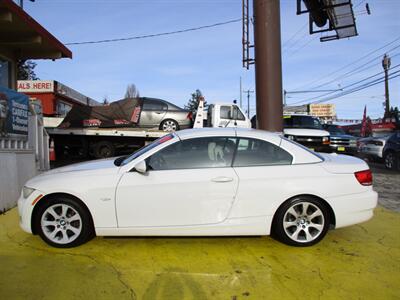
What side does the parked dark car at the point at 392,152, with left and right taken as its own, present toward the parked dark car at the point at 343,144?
right

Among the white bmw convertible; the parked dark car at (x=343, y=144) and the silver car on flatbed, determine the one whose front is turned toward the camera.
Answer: the parked dark car

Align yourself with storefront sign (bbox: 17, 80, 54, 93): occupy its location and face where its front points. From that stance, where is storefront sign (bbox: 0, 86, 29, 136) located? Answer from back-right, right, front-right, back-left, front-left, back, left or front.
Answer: front

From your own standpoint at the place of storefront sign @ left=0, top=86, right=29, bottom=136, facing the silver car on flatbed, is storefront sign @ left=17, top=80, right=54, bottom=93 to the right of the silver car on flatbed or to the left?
left

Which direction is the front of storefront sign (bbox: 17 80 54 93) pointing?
toward the camera

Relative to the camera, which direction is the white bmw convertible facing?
to the viewer's left

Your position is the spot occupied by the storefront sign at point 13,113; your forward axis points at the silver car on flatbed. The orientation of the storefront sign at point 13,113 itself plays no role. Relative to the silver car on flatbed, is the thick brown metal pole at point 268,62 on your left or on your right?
right

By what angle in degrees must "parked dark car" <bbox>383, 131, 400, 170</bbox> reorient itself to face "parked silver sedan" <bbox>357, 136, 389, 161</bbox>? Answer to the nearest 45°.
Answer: approximately 90° to its right

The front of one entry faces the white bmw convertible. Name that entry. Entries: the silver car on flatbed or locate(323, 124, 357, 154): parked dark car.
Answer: the parked dark car

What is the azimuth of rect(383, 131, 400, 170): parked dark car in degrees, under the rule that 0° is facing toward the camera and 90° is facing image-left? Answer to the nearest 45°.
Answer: approximately 45°
